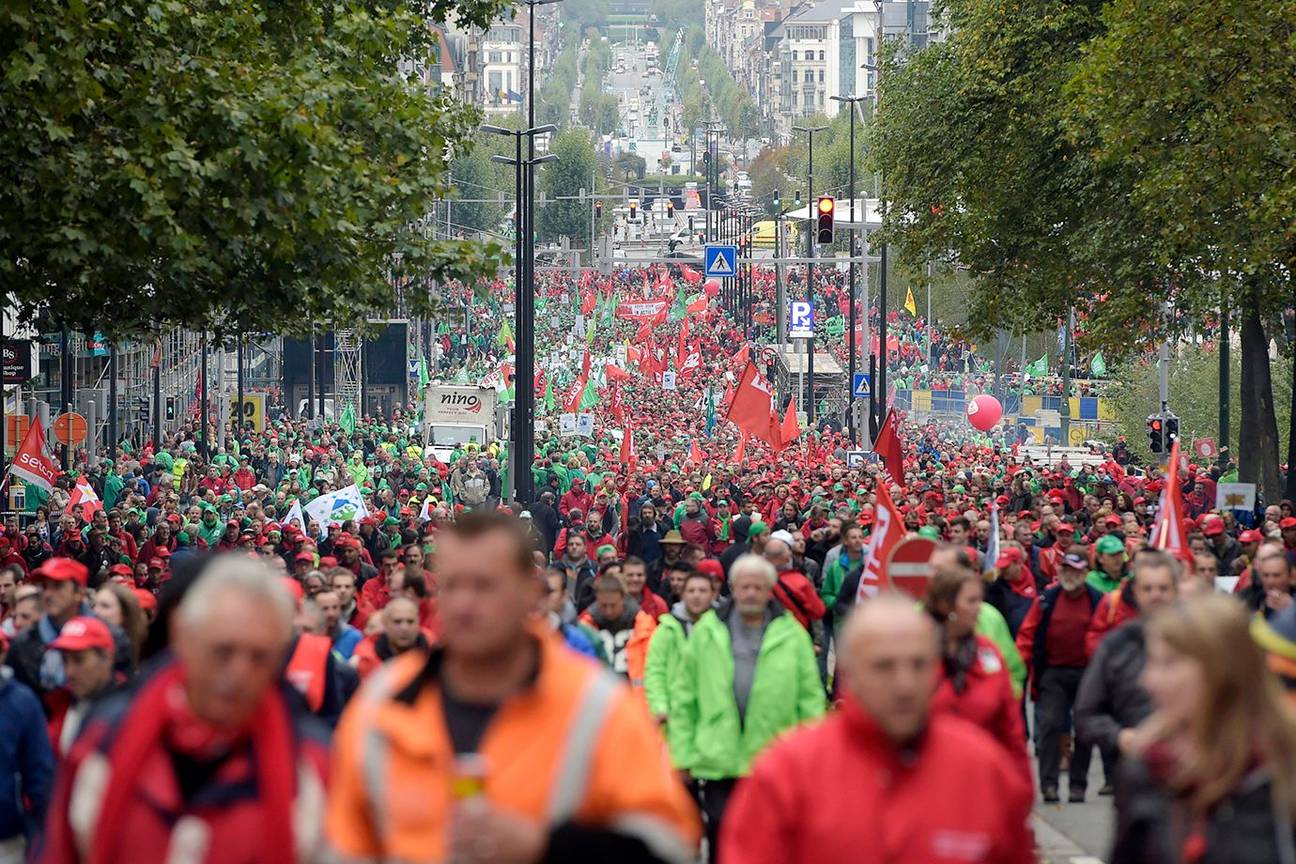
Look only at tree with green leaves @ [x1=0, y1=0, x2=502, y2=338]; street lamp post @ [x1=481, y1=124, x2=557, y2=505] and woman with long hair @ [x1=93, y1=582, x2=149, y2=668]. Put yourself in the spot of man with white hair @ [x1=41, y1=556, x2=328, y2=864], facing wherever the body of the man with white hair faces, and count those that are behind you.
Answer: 3

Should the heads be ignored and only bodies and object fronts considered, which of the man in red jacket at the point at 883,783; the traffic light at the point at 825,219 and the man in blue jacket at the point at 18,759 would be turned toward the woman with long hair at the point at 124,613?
the traffic light

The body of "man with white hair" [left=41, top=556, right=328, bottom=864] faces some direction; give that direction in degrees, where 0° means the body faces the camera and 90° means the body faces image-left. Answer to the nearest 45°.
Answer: approximately 0°

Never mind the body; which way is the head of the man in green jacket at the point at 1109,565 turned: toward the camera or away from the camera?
toward the camera

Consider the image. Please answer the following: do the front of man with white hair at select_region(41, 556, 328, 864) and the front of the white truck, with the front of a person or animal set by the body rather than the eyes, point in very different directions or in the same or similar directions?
same or similar directions

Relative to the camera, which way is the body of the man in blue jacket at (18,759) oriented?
toward the camera

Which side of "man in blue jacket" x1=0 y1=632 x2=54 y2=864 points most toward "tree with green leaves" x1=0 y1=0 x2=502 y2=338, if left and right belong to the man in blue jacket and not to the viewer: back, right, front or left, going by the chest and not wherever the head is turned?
back

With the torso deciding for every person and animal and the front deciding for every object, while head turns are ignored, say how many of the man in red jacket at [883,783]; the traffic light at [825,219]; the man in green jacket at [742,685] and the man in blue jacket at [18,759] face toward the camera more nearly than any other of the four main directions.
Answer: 4

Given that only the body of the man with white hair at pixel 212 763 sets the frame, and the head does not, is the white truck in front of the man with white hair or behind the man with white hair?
behind

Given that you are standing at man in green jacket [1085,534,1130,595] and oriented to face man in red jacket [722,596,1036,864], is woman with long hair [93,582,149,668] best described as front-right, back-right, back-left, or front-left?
front-right

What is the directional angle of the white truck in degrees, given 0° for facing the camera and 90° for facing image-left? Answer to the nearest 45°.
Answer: approximately 0°

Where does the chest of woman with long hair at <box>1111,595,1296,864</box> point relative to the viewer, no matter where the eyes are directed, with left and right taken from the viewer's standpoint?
facing the viewer and to the left of the viewer

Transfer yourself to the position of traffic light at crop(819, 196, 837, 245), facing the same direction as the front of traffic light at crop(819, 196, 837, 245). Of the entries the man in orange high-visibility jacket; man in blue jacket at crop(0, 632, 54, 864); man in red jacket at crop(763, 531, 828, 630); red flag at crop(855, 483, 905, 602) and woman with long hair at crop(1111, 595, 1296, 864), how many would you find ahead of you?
5

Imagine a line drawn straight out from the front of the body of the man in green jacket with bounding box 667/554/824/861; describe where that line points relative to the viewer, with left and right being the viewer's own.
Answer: facing the viewer
